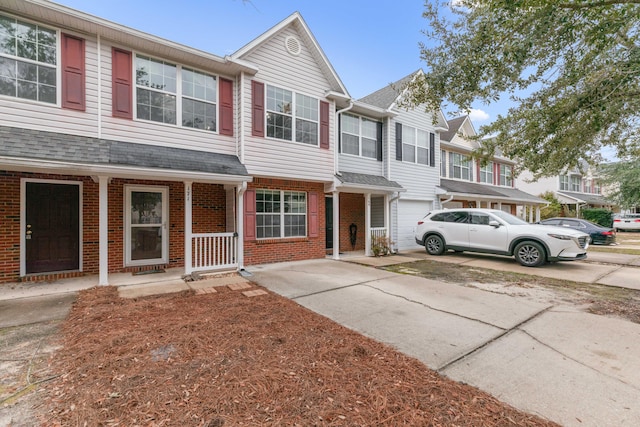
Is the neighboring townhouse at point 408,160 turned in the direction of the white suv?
yes

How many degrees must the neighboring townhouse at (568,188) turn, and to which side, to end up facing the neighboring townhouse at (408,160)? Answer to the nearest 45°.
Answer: approximately 45° to its right

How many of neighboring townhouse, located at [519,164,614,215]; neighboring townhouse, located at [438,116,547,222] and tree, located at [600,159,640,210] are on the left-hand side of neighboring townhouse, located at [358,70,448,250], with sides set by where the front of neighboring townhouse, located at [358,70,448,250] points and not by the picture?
3

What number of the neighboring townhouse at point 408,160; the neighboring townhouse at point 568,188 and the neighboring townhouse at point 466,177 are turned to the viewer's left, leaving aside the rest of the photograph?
0

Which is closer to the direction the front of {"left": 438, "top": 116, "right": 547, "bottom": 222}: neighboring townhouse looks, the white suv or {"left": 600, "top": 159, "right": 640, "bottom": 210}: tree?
the white suv

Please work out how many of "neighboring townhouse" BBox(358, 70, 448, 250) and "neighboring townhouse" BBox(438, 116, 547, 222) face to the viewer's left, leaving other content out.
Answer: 0

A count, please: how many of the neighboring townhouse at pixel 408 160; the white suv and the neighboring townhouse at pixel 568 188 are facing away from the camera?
0

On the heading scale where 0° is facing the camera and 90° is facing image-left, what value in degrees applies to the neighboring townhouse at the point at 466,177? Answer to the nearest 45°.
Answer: approximately 315°

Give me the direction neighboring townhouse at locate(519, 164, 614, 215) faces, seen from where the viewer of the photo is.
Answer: facing the viewer and to the right of the viewer

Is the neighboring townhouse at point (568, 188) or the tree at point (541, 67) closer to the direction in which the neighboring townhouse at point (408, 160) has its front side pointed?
the tree

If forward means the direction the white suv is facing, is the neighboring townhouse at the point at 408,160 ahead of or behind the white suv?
behind

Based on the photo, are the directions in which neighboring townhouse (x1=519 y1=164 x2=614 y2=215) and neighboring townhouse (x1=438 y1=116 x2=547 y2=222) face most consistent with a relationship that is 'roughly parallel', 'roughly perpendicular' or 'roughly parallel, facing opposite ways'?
roughly parallel

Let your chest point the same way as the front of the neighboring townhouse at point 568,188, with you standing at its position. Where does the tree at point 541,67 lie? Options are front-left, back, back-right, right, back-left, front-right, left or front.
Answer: front-right

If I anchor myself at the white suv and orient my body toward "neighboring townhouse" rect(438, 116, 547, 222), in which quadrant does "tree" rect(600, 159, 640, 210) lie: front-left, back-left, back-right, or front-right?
front-right

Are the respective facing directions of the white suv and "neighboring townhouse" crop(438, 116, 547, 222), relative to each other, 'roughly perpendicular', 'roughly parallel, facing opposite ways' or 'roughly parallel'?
roughly parallel

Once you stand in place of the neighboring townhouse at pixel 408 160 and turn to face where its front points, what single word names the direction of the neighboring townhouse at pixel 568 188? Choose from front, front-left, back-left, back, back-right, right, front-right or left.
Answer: left

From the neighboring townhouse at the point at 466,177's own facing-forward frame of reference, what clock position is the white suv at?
The white suv is roughly at 1 o'clock from the neighboring townhouse.

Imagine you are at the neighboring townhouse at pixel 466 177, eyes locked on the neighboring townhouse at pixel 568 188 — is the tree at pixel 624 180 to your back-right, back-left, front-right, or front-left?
front-right

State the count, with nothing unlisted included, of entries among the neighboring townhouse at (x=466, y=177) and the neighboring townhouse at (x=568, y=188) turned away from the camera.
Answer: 0
